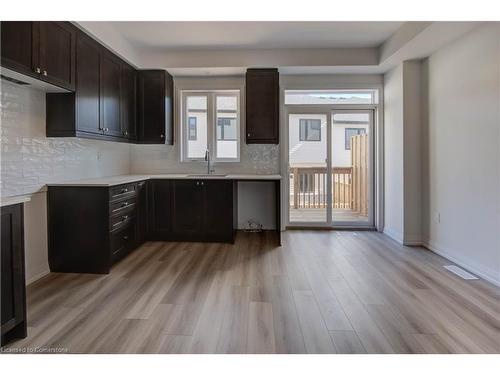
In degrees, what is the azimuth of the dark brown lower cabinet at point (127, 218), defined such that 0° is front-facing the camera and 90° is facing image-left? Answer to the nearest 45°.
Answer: approximately 315°

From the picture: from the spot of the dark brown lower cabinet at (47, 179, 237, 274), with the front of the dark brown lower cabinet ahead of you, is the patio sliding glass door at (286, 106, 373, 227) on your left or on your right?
on your left

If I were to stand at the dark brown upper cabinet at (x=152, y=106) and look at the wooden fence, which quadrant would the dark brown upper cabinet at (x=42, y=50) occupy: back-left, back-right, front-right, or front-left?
back-right

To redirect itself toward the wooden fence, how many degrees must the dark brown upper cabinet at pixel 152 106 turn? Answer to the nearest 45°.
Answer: approximately 90° to its left

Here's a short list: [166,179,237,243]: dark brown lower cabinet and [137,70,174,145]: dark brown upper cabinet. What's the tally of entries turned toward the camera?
2

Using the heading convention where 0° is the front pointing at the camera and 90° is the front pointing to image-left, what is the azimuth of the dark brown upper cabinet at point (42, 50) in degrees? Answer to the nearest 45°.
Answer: approximately 315°

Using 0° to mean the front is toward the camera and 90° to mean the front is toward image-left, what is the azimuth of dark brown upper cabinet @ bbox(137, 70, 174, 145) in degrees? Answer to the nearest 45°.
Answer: approximately 0°

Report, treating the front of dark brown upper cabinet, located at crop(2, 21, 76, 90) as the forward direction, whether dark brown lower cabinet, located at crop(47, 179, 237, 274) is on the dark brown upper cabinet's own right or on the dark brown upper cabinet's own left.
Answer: on the dark brown upper cabinet's own left

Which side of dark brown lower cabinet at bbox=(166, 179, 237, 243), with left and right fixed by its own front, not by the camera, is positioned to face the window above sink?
back
